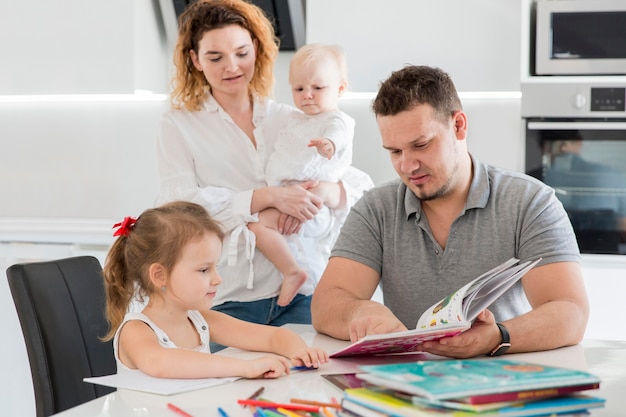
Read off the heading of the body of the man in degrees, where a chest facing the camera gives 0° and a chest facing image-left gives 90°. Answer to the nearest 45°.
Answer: approximately 45°

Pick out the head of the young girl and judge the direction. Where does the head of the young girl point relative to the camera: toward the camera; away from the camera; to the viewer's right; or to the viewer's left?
to the viewer's right

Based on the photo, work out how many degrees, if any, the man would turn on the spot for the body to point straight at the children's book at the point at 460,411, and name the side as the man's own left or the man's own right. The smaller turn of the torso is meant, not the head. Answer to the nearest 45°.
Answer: approximately 45° to the man's own left

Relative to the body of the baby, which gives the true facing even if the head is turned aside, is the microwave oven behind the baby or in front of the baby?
behind

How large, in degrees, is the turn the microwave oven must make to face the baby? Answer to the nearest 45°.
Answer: approximately 45° to its right

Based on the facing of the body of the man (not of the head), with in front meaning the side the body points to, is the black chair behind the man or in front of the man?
in front

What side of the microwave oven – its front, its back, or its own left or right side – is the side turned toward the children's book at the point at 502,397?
front

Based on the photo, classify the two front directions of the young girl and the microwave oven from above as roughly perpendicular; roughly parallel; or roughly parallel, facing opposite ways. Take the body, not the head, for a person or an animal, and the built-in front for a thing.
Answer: roughly perpendicular

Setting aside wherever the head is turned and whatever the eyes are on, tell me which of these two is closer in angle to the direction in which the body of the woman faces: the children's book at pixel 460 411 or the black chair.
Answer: the children's book

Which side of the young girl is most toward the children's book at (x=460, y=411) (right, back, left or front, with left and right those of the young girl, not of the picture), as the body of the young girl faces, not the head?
front

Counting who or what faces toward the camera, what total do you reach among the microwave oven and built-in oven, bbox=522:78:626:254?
2

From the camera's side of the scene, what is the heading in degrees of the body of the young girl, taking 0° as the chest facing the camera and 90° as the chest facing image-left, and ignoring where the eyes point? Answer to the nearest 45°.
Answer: approximately 315°
